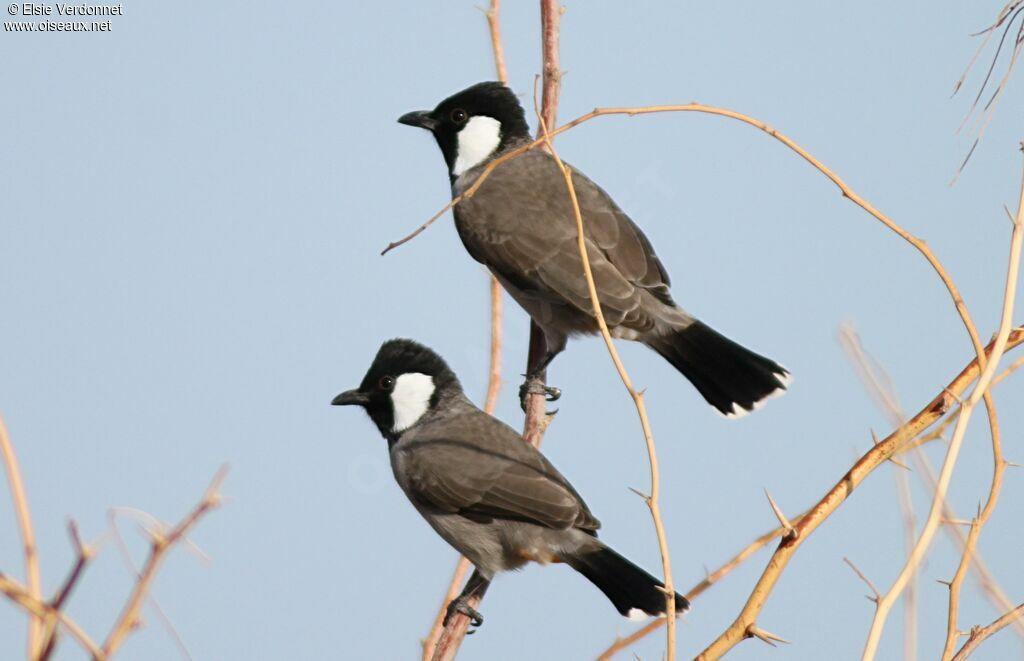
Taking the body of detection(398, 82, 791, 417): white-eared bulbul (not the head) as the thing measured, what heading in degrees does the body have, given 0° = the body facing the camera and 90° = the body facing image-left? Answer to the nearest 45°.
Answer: approximately 90°

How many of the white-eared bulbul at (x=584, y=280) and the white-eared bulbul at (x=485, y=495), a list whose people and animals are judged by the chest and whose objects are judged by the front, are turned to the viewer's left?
2

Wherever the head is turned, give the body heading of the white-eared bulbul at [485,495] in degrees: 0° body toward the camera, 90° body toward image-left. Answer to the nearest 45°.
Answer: approximately 90°

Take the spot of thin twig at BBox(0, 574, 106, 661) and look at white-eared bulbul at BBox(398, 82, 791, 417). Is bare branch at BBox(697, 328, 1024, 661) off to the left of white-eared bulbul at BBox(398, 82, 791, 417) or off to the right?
right
